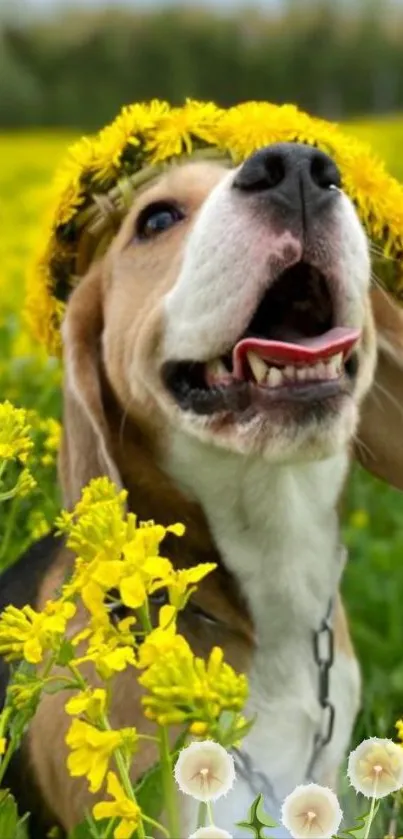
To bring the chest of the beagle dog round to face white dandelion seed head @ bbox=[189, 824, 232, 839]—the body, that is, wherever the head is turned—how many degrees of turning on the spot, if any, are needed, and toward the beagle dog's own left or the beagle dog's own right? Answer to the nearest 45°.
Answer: approximately 45° to the beagle dog's own right

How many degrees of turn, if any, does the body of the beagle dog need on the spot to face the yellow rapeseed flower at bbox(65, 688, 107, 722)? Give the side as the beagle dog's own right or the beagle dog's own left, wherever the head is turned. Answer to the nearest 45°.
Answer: approximately 45° to the beagle dog's own right

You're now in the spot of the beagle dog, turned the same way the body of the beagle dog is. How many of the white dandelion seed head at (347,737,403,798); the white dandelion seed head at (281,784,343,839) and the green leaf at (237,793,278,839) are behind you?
0

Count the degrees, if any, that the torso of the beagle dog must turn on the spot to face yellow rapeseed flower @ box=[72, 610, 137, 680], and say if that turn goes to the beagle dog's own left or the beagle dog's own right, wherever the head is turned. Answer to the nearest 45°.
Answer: approximately 45° to the beagle dog's own right

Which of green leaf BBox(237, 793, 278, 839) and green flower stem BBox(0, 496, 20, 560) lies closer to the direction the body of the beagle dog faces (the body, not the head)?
the green leaf

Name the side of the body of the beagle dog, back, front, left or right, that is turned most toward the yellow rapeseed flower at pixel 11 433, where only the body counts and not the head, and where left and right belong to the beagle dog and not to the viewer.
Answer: right

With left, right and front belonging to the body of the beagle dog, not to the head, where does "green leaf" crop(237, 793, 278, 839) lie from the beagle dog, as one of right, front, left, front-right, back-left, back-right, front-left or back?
front-right

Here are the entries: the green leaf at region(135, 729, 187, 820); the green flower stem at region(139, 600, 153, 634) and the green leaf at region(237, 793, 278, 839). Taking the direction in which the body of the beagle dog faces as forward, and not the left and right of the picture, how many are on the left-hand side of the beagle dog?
0

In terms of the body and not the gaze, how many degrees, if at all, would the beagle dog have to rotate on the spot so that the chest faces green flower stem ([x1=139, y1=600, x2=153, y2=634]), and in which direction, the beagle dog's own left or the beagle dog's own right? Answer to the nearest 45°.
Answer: approximately 45° to the beagle dog's own right

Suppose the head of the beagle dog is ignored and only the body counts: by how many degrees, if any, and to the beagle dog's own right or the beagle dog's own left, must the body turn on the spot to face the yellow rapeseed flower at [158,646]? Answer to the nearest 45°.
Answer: approximately 45° to the beagle dog's own right

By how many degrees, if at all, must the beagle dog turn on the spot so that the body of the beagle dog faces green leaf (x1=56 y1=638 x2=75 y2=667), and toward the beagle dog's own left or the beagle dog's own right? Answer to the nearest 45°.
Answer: approximately 45° to the beagle dog's own right

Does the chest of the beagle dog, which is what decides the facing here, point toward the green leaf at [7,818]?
no

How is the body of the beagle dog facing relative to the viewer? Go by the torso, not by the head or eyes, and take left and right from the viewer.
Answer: facing the viewer and to the right of the viewer
